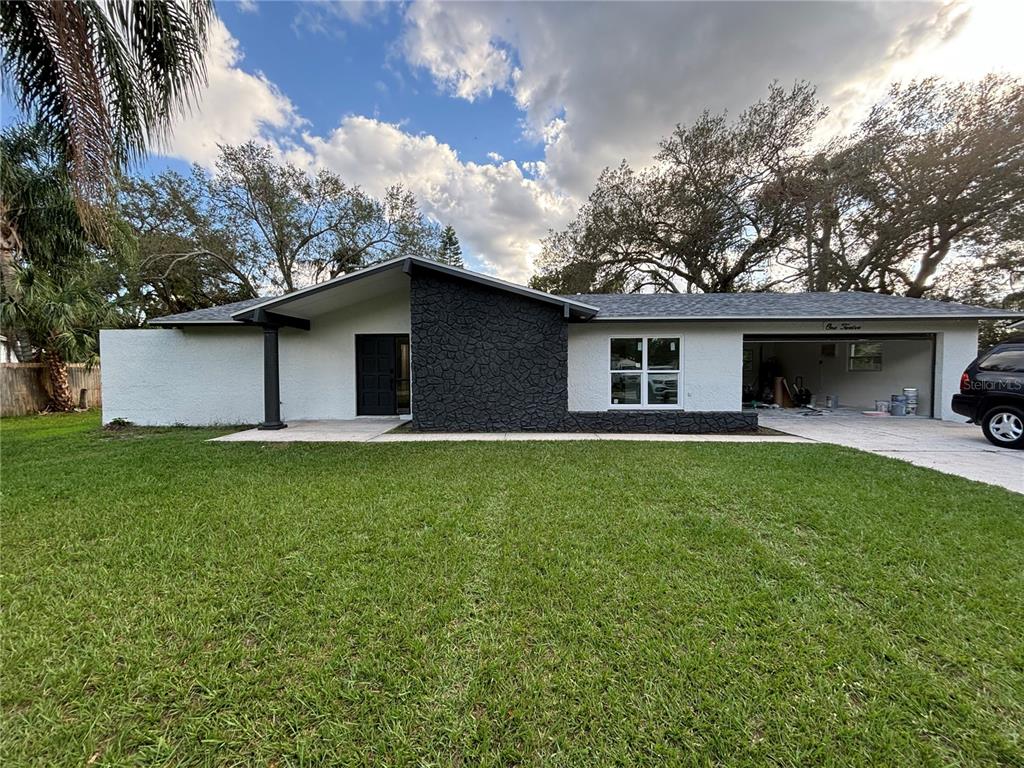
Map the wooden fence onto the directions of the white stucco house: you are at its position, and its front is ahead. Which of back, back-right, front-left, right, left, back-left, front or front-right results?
right

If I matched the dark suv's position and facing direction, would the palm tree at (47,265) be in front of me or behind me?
behind

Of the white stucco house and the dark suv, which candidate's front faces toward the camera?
the white stucco house

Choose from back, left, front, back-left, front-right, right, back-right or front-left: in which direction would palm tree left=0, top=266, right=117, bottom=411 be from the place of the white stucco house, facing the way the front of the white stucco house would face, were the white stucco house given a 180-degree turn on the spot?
left

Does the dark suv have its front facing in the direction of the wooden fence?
no

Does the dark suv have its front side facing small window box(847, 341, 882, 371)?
no

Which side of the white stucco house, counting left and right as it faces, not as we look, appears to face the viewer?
front

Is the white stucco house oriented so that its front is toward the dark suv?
no

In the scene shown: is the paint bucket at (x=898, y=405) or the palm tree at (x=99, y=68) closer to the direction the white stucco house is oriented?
the palm tree

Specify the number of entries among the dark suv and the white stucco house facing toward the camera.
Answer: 1

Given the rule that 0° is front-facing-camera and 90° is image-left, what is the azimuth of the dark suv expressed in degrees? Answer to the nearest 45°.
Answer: approximately 270°
